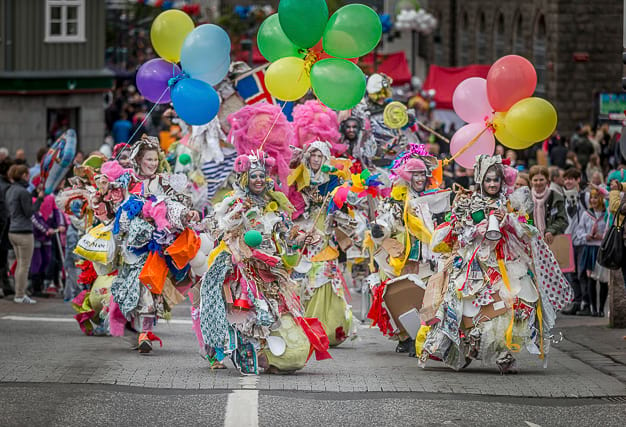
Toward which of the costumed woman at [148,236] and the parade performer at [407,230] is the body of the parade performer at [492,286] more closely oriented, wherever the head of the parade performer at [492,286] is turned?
the costumed woman

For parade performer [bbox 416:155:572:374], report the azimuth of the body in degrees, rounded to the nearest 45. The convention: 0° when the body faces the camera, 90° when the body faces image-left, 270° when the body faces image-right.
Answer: approximately 0°

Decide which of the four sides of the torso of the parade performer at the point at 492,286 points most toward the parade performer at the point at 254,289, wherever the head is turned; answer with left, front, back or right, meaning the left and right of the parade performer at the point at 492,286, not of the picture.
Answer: right

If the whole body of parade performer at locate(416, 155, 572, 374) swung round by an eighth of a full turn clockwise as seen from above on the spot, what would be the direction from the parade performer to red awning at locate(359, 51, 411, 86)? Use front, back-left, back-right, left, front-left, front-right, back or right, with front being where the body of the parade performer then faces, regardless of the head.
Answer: back-right

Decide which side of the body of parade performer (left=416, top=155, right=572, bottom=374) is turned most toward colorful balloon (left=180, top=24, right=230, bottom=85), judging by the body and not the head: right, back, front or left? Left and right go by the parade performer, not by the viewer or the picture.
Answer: right

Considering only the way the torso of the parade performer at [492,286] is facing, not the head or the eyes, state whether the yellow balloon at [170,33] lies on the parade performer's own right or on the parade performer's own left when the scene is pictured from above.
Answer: on the parade performer's own right
